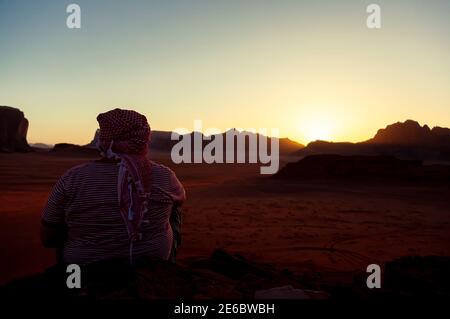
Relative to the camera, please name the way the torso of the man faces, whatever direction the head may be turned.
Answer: away from the camera

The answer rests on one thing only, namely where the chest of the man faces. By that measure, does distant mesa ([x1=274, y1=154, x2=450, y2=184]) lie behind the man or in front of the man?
in front
